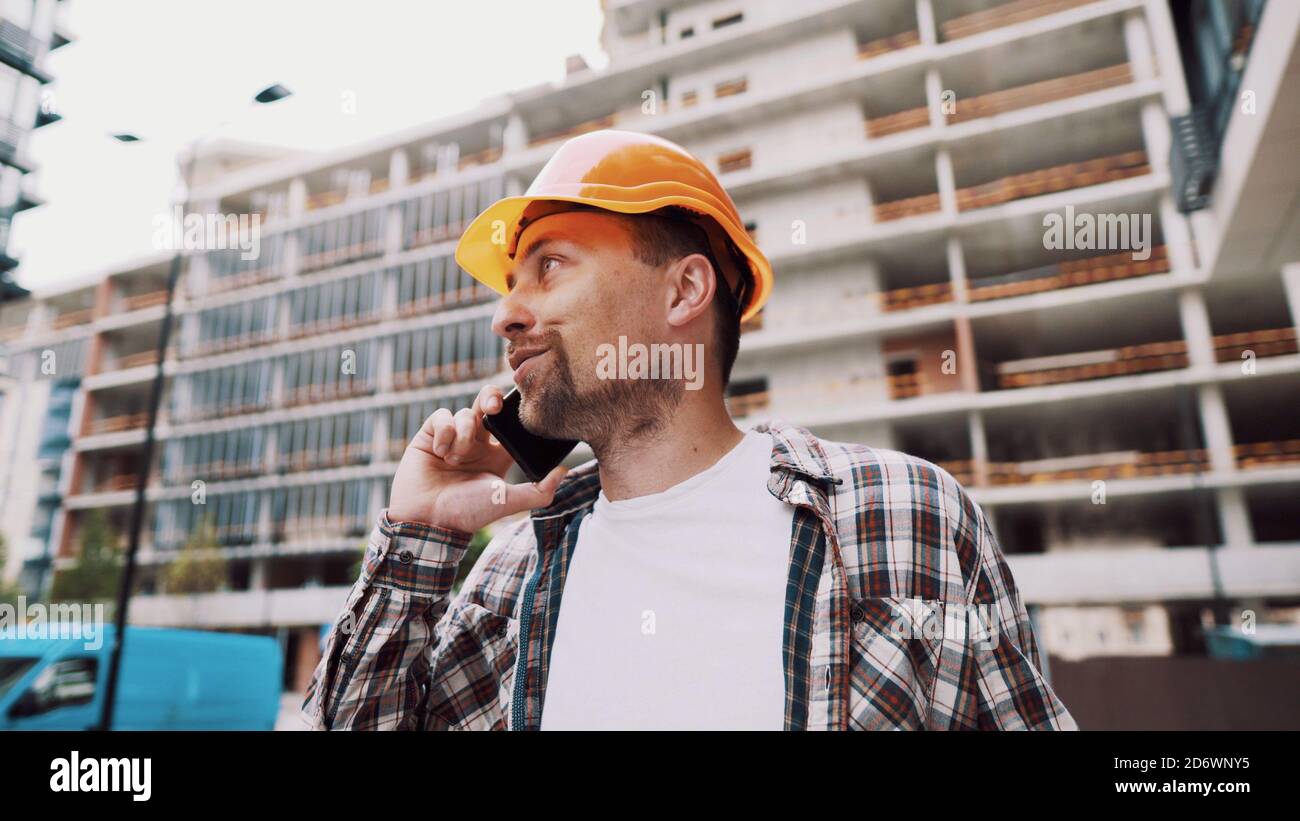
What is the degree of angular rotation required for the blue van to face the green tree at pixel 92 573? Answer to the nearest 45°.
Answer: approximately 135° to its right

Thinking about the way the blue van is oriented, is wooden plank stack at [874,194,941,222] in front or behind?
behind

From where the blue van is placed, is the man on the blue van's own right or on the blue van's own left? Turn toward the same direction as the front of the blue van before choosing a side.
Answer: on the blue van's own left

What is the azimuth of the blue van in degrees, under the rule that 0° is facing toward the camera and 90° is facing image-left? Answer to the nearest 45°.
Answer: approximately 45°

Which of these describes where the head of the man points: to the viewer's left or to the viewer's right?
to the viewer's left
